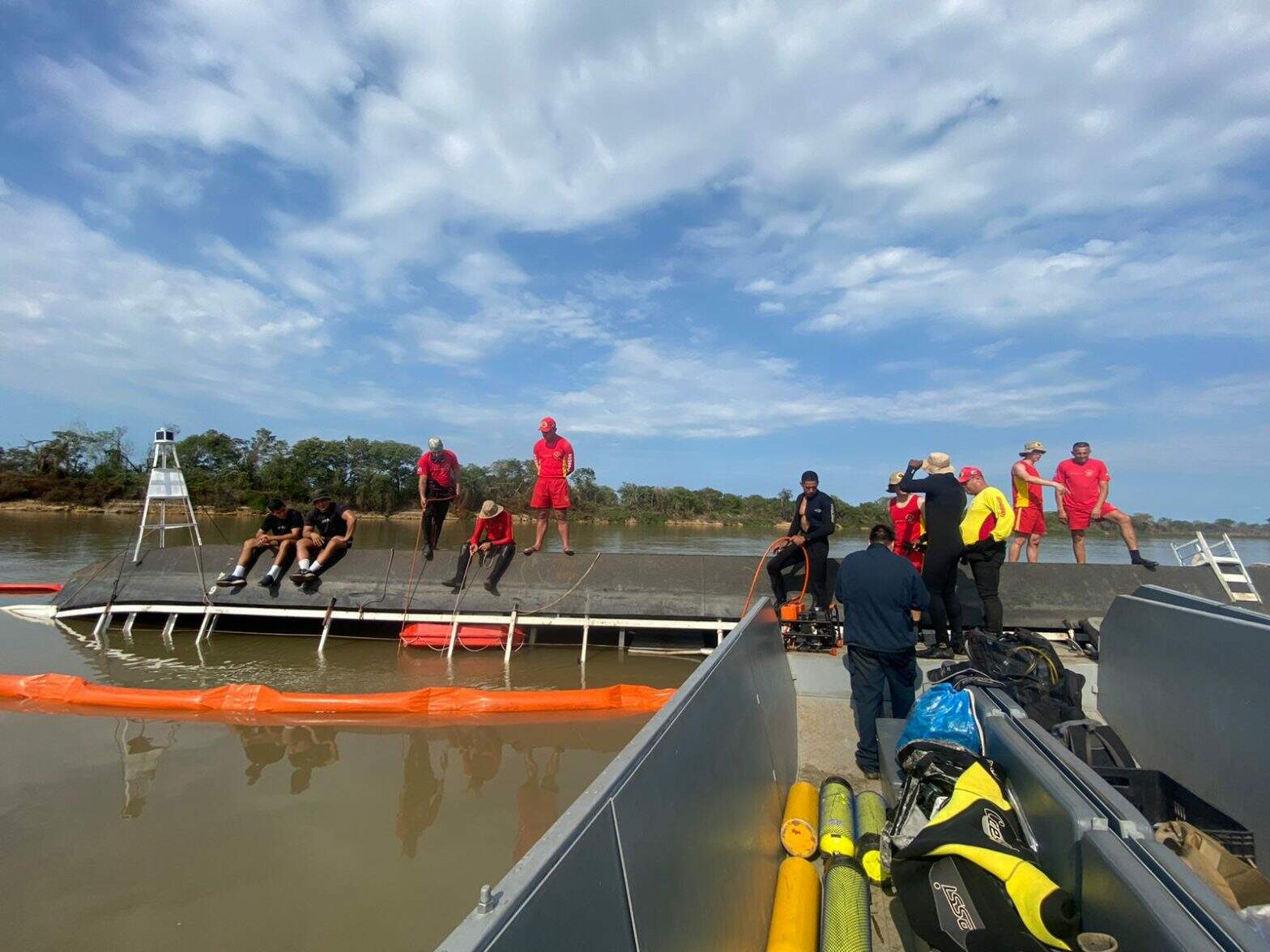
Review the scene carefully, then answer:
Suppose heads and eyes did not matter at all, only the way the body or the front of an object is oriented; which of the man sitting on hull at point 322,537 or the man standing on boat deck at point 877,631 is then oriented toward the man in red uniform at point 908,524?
the man standing on boat deck

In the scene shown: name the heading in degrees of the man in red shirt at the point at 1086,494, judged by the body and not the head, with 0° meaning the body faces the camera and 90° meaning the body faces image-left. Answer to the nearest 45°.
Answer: approximately 0°

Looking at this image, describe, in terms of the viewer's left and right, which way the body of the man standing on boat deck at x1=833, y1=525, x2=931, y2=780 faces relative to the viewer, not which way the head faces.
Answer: facing away from the viewer

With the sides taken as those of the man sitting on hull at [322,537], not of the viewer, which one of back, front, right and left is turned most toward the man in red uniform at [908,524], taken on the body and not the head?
left

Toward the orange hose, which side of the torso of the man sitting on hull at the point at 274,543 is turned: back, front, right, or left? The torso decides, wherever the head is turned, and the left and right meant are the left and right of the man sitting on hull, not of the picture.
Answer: left

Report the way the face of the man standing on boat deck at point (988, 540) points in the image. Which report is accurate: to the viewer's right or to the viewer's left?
to the viewer's left

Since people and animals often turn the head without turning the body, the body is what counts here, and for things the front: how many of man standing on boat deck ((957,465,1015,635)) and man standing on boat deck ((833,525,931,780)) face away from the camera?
1

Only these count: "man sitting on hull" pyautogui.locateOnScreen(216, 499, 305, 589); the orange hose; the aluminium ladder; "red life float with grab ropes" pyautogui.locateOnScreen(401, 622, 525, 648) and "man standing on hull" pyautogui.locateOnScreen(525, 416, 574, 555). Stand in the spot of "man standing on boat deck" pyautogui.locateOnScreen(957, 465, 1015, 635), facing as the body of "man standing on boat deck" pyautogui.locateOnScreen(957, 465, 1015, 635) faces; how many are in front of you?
4

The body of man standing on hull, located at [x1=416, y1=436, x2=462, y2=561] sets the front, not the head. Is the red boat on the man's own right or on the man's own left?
on the man's own right

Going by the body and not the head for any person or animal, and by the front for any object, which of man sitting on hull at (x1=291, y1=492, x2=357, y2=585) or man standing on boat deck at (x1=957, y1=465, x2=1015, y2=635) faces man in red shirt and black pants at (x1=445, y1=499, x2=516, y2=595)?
the man standing on boat deck
